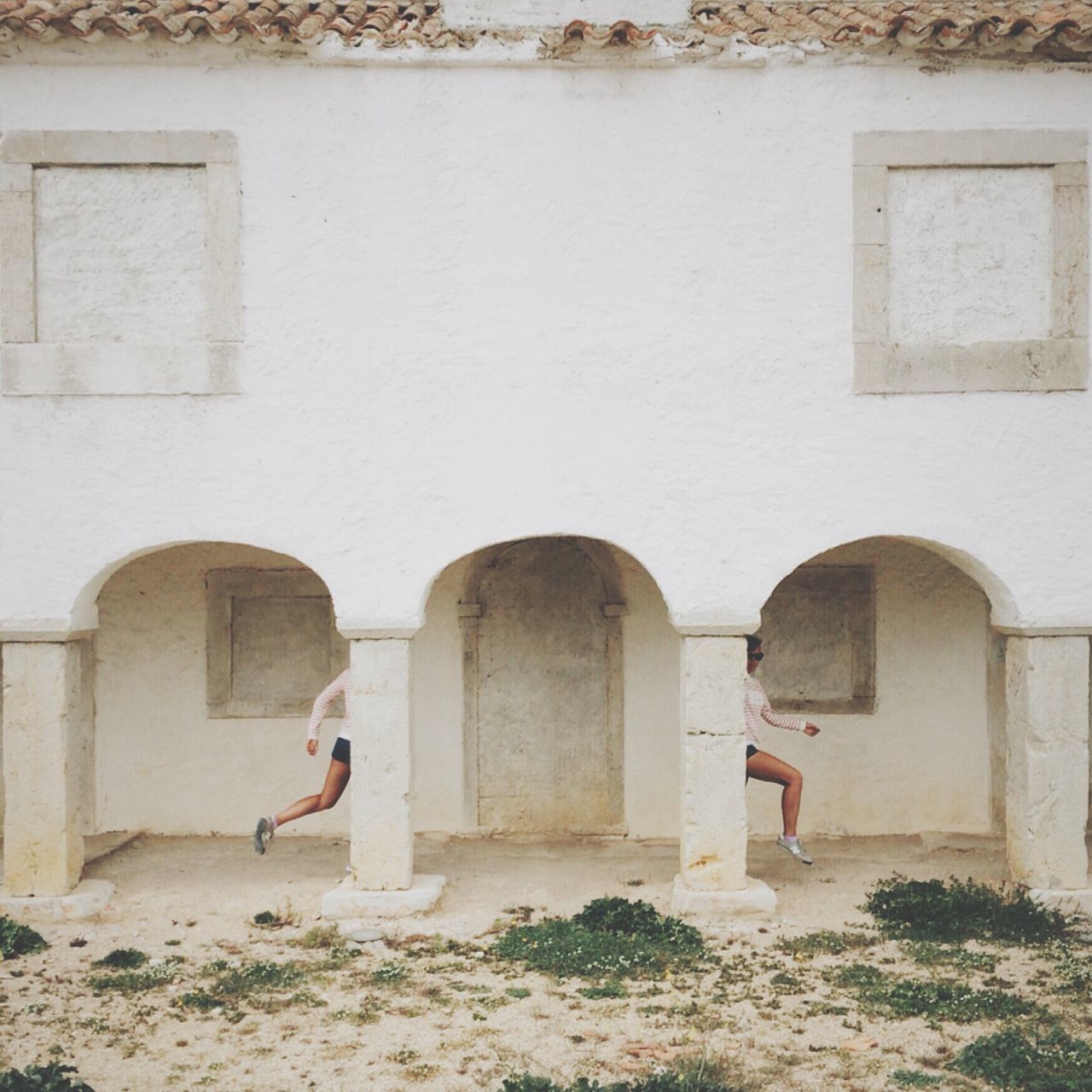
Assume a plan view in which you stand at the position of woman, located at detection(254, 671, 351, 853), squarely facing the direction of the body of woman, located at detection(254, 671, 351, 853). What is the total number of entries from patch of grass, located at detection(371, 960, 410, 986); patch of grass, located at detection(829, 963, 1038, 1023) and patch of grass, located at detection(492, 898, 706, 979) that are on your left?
0

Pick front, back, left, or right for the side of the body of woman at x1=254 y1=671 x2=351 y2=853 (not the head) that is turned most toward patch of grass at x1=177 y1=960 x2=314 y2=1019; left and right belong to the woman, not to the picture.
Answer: right

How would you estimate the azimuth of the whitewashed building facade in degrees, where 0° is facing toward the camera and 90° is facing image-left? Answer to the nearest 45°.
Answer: approximately 0°

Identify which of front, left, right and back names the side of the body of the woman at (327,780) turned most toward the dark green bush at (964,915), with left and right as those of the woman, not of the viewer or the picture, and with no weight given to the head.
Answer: front

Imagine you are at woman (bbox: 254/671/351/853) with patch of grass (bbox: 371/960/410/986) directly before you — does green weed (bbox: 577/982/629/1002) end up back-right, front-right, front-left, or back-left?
front-left

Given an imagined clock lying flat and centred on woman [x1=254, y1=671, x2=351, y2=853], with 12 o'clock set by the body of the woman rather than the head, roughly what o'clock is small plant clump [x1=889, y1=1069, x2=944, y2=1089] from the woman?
The small plant clump is roughly at 2 o'clock from the woman.

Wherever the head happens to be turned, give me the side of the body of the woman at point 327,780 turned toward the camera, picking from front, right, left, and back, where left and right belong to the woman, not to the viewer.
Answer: right
